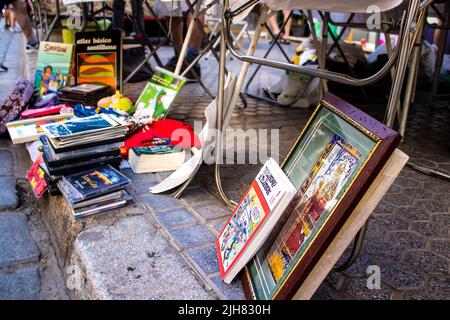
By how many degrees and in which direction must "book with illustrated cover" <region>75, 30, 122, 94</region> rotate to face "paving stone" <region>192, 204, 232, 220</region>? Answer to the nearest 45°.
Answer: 0° — it already faces it

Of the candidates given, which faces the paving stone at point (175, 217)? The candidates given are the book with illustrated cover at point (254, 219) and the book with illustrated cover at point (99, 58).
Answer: the book with illustrated cover at point (99, 58)

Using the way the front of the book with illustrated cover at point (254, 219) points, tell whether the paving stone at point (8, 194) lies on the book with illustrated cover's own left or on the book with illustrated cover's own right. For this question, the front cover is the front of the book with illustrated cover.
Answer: on the book with illustrated cover's own right

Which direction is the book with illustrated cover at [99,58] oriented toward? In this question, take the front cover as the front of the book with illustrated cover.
toward the camera

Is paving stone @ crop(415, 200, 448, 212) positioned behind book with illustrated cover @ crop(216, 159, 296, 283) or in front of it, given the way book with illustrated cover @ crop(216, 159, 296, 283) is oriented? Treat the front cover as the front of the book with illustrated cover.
behind

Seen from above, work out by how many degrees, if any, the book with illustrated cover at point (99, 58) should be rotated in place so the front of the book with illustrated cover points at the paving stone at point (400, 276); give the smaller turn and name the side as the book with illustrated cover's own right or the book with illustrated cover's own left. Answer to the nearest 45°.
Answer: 0° — it already faces it

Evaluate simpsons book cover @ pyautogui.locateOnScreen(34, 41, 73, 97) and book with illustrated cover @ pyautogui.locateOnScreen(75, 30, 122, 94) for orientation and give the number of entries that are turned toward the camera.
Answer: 2

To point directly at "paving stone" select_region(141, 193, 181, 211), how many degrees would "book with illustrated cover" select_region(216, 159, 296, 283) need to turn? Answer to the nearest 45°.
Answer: approximately 90° to its right

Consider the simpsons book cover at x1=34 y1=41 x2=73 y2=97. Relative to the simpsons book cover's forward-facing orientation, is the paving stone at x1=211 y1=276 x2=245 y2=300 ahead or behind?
ahead
